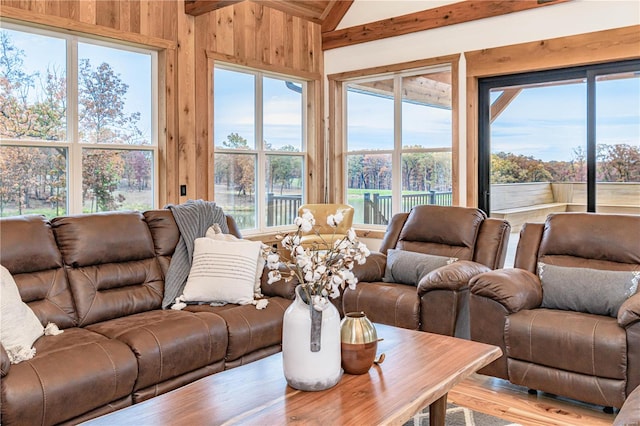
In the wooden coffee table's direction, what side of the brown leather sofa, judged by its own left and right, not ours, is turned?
front

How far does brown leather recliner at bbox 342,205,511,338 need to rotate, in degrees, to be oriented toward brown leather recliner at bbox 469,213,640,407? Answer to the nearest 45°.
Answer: approximately 90° to its left

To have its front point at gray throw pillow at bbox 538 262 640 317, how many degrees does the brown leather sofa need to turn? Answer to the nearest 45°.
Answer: approximately 45° to its left

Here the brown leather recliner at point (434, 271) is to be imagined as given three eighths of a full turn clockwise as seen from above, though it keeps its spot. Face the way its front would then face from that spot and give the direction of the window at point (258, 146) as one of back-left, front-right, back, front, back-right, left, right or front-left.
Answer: front-left

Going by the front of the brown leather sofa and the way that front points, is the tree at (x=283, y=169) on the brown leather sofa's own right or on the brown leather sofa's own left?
on the brown leather sofa's own left

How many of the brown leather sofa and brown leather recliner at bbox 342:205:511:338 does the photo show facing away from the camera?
0

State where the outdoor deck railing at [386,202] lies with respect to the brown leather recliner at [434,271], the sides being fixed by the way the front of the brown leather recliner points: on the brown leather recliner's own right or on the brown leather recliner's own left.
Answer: on the brown leather recliner's own right

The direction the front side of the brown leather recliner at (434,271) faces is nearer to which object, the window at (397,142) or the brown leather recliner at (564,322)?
the brown leather recliner

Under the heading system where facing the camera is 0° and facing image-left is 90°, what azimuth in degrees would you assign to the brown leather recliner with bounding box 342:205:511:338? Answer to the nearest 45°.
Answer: approximately 45°

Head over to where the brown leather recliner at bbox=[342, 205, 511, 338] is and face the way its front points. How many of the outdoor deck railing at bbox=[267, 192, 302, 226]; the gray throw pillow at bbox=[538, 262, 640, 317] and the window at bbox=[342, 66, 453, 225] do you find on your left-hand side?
1

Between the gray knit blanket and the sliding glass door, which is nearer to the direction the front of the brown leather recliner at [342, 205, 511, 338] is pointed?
the gray knit blanket

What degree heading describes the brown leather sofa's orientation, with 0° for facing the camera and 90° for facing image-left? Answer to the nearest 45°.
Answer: approximately 315°

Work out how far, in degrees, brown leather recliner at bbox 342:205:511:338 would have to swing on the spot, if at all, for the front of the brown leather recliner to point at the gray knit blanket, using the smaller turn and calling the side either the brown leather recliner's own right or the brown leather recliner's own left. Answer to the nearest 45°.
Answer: approximately 45° to the brown leather recliner's own right

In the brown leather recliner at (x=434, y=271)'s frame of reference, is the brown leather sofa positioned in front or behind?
in front
